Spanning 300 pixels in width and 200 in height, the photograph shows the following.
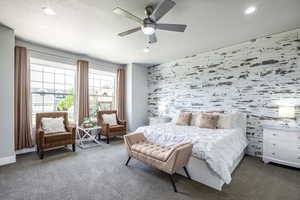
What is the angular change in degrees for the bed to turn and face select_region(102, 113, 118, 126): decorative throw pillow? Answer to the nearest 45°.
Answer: approximately 90° to its right

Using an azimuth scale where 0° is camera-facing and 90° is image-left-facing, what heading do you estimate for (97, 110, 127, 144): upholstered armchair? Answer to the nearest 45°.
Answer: approximately 315°

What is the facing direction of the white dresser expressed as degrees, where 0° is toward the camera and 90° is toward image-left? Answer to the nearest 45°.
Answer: approximately 45°

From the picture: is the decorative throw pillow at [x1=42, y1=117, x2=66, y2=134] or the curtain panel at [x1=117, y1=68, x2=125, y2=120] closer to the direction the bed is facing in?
the decorative throw pillow

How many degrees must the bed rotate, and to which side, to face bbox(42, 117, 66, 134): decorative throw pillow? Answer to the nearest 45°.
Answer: approximately 45° to its right

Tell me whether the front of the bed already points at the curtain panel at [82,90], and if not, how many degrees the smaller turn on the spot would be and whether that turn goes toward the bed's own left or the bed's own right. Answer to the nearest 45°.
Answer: approximately 45° to the bed's own right

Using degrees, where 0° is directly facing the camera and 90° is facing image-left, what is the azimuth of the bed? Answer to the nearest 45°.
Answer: approximately 45°
